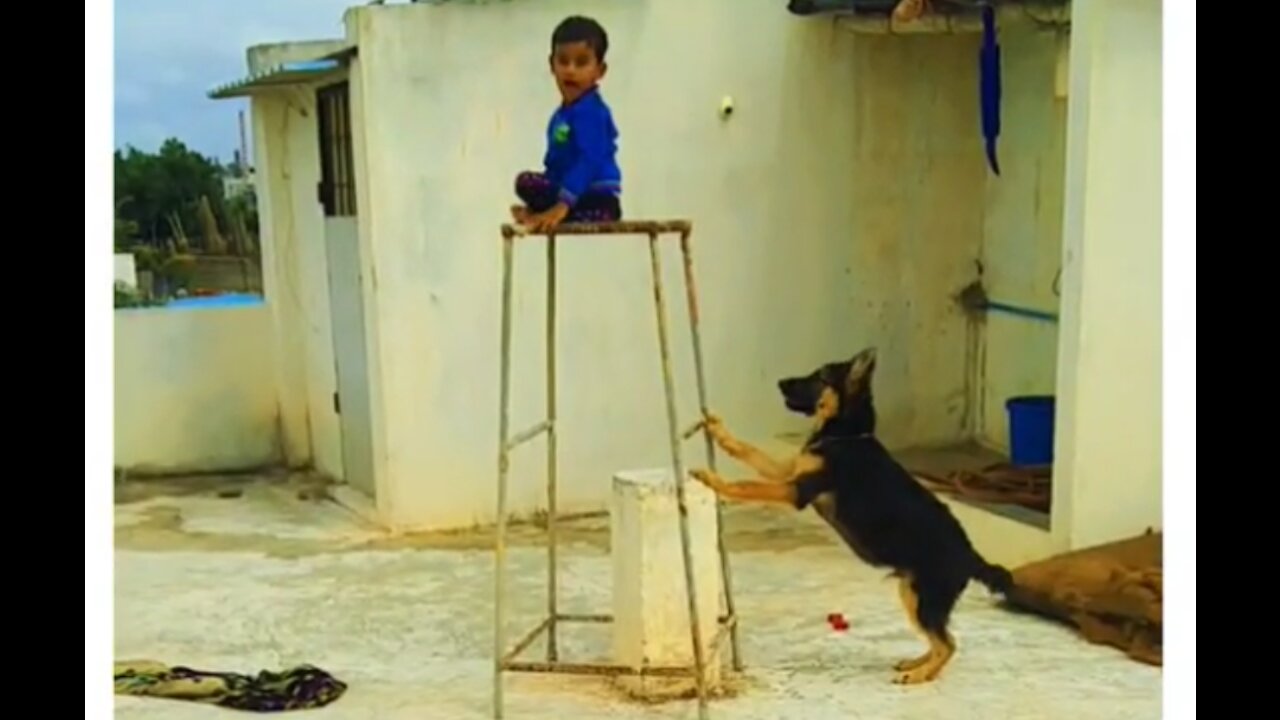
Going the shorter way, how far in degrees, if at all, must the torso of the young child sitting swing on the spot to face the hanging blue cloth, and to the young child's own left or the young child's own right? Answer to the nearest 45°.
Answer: approximately 180°

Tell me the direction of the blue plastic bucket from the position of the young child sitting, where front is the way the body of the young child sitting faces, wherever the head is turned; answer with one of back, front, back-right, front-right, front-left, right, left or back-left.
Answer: back

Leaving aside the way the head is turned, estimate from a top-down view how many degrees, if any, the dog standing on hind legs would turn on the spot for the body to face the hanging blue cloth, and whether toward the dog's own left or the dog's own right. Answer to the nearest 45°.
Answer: approximately 90° to the dog's own right

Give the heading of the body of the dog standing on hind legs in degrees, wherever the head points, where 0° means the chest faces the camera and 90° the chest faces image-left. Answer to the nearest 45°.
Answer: approximately 90°

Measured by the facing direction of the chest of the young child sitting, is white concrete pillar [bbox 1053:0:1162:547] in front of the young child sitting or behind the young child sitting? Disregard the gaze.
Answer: behind

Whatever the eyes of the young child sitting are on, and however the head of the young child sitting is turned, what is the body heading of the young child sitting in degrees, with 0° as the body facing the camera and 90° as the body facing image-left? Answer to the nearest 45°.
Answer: approximately 45°

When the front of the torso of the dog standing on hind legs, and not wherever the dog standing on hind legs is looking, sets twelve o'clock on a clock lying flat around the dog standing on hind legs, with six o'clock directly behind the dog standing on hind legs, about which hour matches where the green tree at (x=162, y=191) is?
The green tree is roughly at 1 o'clock from the dog standing on hind legs.

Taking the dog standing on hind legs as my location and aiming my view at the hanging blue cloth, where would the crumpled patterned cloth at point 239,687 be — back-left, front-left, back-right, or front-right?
back-left
